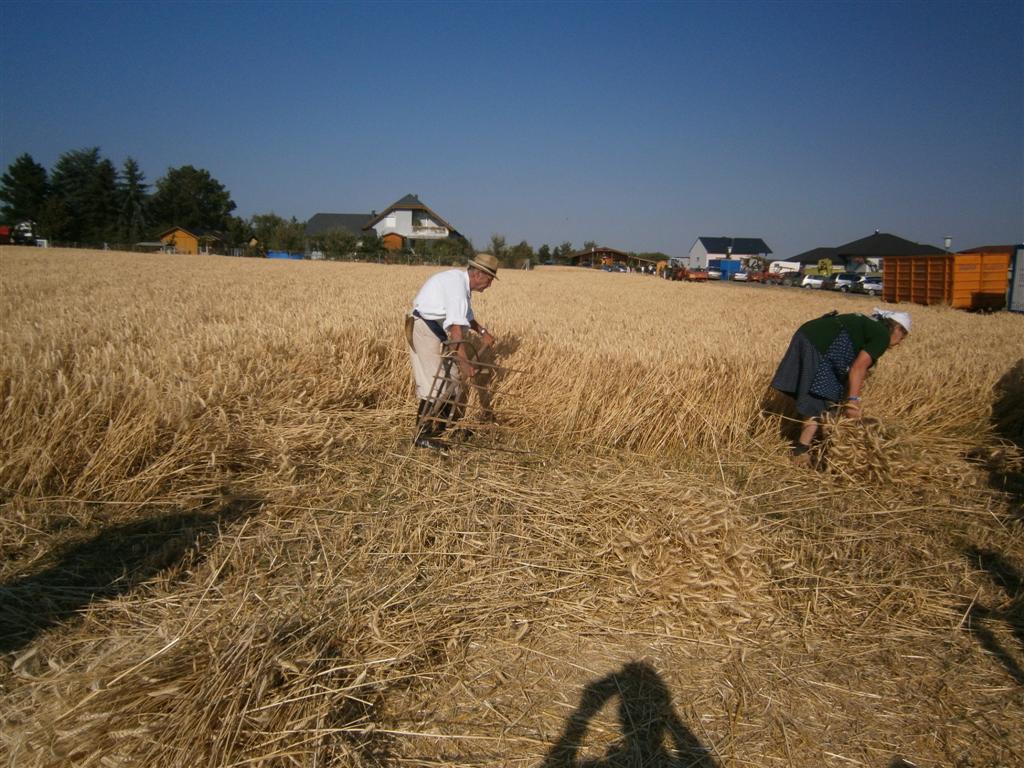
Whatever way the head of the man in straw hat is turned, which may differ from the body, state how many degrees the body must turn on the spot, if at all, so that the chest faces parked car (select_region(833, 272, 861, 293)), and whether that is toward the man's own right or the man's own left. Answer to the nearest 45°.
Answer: approximately 45° to the man's own left

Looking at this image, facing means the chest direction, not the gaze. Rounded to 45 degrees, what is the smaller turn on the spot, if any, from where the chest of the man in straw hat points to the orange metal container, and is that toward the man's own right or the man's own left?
approximately 45° to the man's own left

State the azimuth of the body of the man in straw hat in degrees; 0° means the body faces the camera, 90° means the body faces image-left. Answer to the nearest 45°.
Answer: approximately 270°

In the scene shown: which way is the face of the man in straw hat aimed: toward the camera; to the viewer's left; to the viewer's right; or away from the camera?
to the viewer's right

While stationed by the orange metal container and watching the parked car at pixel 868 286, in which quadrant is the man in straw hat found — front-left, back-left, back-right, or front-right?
back-left

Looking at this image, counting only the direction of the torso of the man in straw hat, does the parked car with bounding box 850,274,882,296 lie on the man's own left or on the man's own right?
on the man's own left
